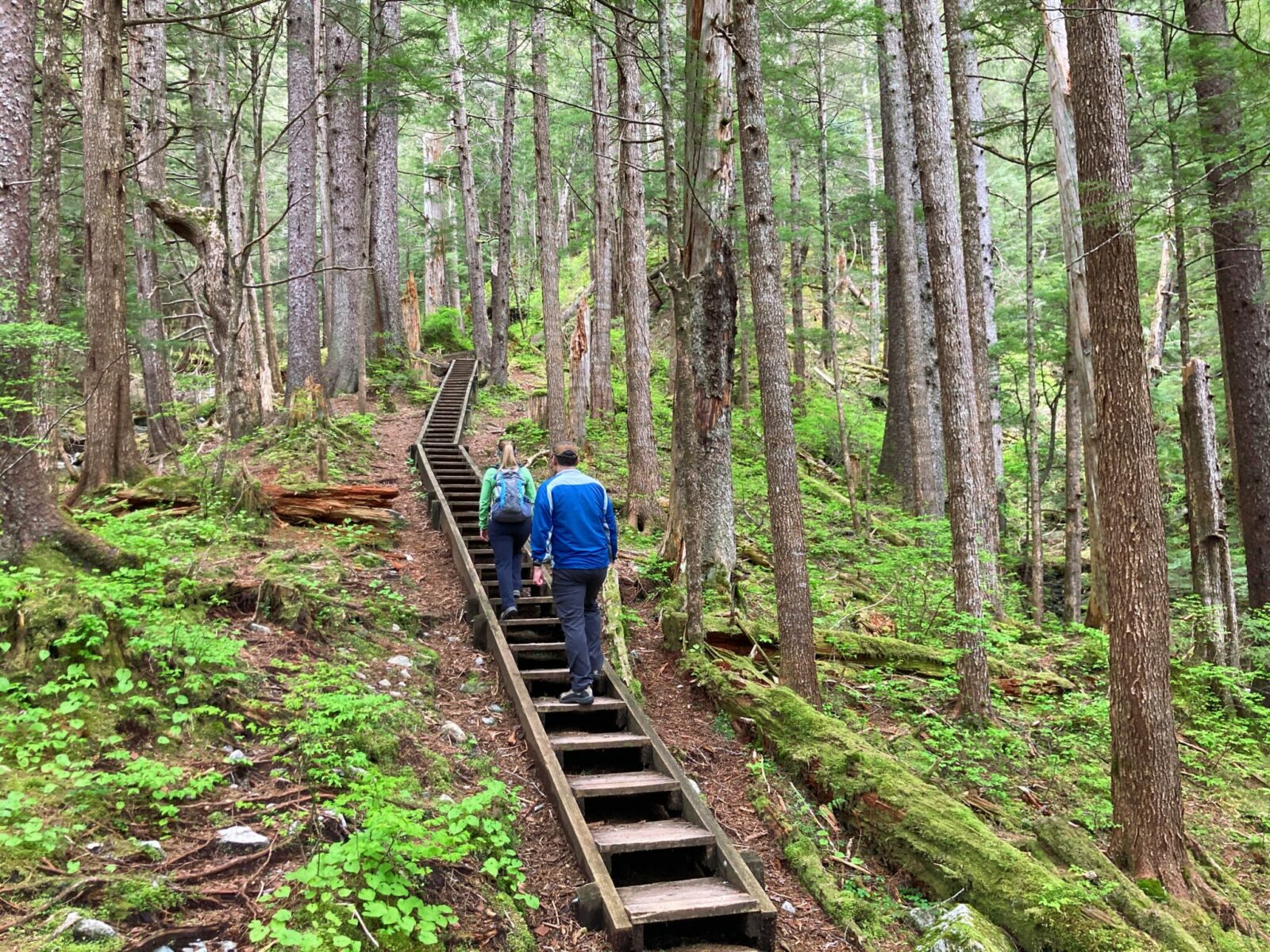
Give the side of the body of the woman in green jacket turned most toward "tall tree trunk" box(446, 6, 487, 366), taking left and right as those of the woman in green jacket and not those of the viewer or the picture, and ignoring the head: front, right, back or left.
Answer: front

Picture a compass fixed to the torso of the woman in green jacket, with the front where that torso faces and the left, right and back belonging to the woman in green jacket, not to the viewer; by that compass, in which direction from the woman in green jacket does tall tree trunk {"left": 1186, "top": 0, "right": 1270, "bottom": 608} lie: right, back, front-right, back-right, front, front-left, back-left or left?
right

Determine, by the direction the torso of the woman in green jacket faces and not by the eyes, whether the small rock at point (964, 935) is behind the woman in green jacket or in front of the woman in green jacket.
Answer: behind

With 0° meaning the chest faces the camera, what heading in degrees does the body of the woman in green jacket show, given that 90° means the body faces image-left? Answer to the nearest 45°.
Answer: approximately 180°

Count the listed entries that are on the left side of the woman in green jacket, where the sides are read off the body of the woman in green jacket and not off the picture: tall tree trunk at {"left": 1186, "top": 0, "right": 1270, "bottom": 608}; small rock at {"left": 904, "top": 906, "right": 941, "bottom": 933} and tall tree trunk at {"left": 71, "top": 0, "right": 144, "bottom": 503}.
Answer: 1

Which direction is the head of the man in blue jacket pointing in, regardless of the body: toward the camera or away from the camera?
away from the camera

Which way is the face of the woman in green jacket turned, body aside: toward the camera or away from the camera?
away from the camera

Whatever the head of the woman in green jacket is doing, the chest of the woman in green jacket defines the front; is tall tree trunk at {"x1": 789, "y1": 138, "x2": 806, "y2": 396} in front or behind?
in front

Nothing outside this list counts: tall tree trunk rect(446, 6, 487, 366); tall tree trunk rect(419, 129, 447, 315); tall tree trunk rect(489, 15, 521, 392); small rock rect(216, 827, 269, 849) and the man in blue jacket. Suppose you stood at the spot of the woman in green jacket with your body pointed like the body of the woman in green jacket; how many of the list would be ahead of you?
3

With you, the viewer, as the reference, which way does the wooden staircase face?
facing the viewer

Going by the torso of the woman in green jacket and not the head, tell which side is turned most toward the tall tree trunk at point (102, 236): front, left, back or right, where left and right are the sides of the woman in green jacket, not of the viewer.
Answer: left

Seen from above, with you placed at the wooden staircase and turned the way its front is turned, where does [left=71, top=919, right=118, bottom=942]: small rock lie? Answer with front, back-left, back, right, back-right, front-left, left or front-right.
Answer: front-right

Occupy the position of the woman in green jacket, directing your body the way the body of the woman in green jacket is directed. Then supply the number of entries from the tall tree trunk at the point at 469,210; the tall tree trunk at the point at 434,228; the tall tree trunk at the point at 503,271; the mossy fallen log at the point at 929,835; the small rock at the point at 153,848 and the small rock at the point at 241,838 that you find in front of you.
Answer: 3

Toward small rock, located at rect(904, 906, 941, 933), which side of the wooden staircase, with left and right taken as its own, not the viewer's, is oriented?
front
